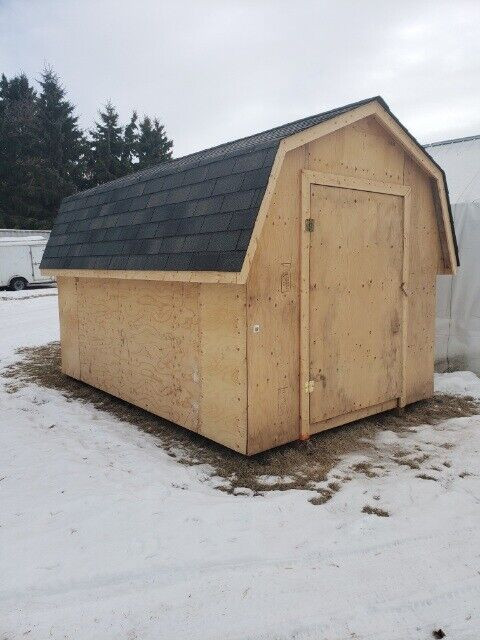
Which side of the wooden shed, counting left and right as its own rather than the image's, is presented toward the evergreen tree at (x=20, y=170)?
back

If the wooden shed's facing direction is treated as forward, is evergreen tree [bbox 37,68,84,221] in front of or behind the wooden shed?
behind

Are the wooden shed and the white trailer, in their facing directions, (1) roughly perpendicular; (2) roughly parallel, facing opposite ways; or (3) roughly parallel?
roughly perpendicular

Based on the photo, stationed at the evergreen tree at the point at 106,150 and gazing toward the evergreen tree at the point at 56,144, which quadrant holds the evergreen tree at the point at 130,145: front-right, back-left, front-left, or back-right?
back-right

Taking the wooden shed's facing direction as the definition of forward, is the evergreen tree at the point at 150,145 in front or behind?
behind

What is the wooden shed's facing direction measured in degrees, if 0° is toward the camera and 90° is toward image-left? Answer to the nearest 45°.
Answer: approximately 315°
